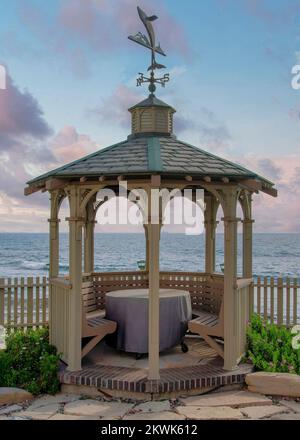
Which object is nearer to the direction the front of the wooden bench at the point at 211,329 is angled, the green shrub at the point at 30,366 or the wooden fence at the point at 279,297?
the green shrub

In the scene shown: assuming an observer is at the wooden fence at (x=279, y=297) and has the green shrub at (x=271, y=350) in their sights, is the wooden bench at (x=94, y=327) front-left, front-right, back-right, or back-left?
front-right

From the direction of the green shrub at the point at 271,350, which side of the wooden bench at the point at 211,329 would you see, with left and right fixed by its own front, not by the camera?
back

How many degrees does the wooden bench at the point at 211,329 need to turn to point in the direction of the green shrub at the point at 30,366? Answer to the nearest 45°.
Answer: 0° — it already faces it

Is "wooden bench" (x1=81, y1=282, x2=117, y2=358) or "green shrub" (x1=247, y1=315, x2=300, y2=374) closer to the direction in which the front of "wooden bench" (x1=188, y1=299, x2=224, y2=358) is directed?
the wooden bench

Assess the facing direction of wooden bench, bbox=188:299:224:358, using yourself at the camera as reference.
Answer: facing to the left of the viewer

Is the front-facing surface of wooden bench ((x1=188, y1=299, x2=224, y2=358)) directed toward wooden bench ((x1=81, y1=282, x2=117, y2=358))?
yes

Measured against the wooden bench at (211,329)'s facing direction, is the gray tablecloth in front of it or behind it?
in front

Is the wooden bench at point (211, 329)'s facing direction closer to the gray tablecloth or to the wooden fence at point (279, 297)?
the gray tablecloth

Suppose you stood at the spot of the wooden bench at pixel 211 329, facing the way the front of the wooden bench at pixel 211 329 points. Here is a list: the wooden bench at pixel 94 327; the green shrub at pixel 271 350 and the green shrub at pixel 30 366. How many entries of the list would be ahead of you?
2
